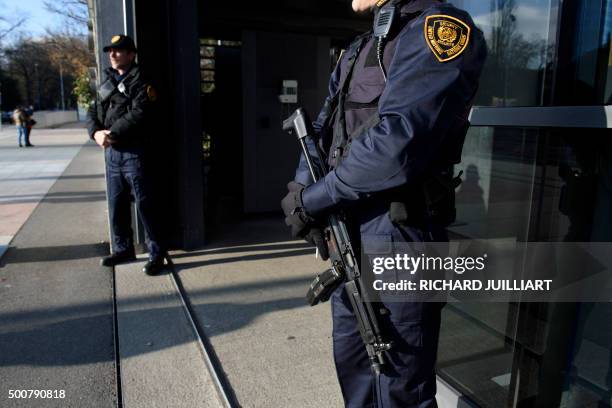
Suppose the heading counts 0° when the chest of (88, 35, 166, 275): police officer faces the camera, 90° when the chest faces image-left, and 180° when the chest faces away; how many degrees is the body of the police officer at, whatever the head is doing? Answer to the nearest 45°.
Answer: approximately 45°

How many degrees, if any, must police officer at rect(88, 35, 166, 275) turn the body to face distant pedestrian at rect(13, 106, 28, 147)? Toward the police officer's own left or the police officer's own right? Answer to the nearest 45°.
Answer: approximately 135° to the police officer's own right

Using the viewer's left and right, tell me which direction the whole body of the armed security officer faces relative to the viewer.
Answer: facing the viewer and to the left of the viewer

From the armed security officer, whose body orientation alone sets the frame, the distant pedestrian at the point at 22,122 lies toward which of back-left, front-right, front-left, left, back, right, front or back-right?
right

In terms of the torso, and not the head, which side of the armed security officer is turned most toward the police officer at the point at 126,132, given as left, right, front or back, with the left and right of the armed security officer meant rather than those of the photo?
right

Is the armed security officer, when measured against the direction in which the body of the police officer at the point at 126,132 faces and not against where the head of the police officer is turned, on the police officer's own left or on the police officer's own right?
on the police officer's own left

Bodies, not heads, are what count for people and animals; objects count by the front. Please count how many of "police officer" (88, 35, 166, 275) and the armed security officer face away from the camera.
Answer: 0
